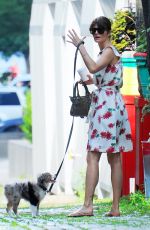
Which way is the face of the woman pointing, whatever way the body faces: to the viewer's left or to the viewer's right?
to the viewer's left

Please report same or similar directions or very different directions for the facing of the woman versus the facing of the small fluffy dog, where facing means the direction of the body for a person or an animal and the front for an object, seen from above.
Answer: very different directions

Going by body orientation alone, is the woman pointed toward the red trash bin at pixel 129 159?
no

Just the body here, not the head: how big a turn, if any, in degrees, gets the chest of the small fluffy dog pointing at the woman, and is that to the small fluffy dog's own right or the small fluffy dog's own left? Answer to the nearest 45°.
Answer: approximately 45° to the small fluffy dog's own right

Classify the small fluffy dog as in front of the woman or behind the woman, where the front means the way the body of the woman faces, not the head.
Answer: in front

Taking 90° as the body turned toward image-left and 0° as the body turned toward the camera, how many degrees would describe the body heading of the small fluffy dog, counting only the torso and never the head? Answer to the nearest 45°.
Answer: approximately 270°

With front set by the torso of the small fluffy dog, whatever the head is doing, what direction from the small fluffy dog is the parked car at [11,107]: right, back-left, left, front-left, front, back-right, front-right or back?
left

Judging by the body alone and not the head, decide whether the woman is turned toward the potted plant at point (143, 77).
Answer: no
